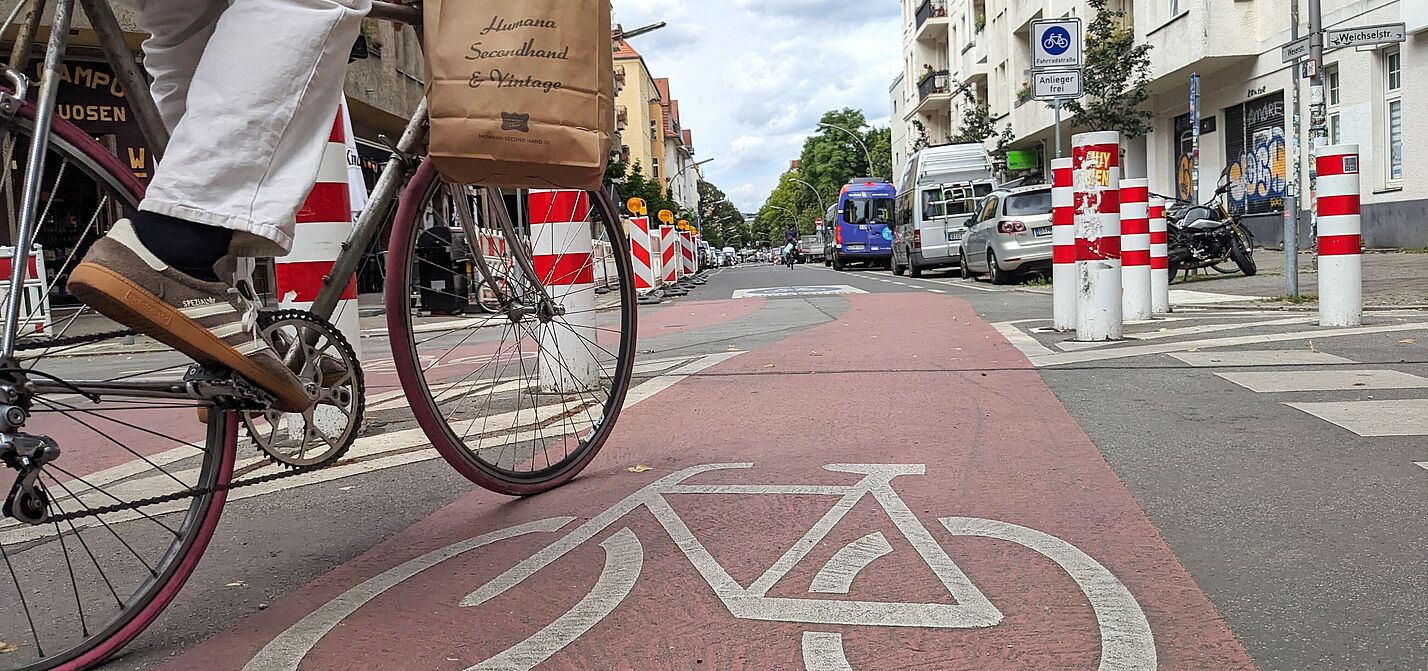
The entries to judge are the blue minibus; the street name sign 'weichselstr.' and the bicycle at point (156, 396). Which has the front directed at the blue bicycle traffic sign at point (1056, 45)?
the bicycle

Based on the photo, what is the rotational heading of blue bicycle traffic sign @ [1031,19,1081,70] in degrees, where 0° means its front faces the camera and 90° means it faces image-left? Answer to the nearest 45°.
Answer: approximately 0°

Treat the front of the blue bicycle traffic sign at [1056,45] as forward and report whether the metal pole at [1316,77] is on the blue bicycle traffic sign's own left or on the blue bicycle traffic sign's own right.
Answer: on the blue bicycle traffic sign's own left

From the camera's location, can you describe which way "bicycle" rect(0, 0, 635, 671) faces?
facing away from the viewer and to the right of the viewer

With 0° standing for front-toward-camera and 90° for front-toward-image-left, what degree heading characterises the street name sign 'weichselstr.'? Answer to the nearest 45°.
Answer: approximately 0°
